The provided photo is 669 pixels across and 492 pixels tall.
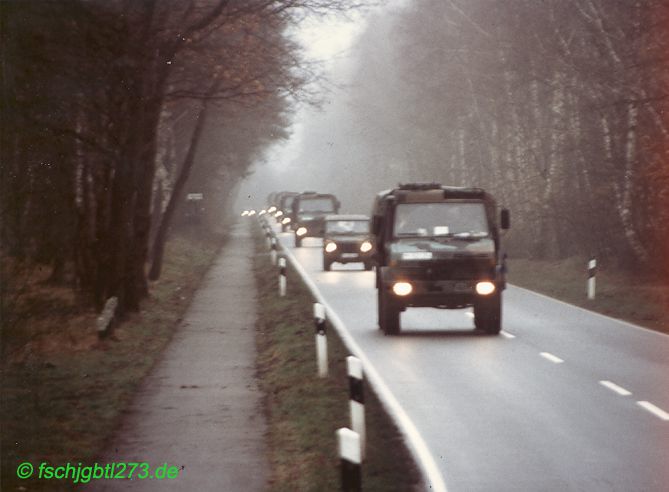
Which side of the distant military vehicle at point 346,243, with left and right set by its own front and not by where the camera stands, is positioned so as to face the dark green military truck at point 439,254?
front

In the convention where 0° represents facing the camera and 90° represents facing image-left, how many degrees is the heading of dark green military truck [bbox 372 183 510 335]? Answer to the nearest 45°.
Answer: approximately 0°

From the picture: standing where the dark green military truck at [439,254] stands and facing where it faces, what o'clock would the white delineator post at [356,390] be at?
The white delineator post is roughly at 12 o'clock from the dark green military truck.

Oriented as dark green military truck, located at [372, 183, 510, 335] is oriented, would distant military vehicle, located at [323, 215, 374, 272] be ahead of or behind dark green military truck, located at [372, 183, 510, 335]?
behind

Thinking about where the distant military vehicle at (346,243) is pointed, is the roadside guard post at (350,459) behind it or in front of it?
in front

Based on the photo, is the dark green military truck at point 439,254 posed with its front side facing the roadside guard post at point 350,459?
yes

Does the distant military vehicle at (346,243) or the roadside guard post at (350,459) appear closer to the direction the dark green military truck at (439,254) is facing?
the roadside guard post

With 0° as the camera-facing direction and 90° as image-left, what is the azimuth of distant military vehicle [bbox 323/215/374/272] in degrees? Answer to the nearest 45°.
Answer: approximately 0°

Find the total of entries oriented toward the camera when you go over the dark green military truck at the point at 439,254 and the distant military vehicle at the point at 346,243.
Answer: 2
